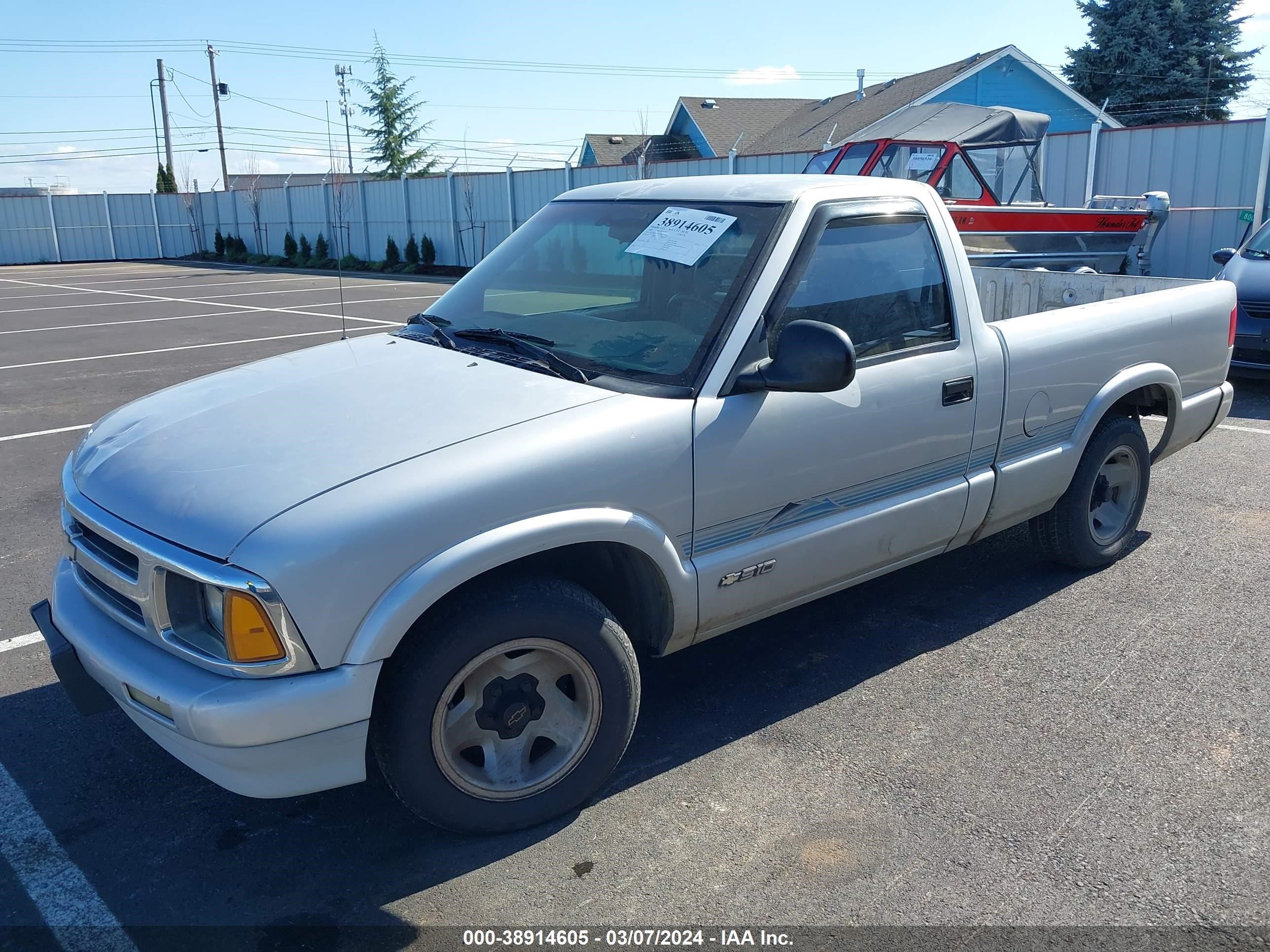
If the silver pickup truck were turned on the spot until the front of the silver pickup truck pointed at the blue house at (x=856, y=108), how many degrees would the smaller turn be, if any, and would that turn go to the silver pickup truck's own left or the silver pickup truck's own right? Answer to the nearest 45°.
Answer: approximately 135° to the silver pickup truck's own right

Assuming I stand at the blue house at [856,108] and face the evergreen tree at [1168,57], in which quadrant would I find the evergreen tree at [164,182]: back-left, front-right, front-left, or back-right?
back-left

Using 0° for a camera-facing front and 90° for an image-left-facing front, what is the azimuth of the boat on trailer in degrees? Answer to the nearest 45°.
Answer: approximately 90°

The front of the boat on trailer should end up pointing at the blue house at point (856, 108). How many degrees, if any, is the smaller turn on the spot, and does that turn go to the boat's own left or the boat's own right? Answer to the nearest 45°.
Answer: approximately 90° to the boat's own right

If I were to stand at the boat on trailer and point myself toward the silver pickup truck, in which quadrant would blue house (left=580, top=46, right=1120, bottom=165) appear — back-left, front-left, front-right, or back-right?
back-right

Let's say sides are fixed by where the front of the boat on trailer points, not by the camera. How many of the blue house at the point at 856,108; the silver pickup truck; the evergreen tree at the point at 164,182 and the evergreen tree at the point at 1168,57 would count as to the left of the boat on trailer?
1

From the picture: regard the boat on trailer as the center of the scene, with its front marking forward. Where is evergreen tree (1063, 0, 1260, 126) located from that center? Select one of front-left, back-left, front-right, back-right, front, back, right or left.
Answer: right

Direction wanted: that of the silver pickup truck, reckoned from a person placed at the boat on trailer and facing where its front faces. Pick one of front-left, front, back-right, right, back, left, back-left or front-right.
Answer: left

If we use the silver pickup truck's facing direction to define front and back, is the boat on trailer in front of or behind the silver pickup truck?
behind

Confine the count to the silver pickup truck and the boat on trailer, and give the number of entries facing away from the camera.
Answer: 0

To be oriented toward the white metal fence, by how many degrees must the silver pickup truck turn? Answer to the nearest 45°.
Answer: approximately 135° to its right
